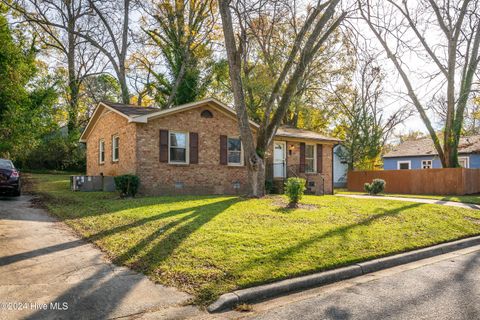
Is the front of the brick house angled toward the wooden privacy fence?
no

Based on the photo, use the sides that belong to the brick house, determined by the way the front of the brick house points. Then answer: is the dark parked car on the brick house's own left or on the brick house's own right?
on the brick house's own right

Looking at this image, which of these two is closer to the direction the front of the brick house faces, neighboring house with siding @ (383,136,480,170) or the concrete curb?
the concrete curb

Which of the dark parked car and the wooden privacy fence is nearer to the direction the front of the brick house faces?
the wooden privacy fence

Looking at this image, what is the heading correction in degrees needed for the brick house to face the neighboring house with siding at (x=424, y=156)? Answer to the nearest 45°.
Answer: approximately 90° to its left

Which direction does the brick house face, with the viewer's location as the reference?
facing the viewer and to the right of the viewer

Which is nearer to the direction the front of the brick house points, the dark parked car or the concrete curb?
the concrete curb
